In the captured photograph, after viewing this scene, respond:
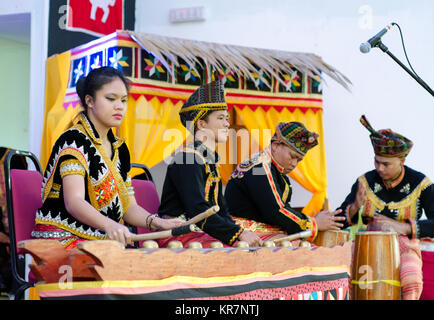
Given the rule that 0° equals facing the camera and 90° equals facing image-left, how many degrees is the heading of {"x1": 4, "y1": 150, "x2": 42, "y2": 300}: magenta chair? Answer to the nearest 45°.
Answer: approximately 315°

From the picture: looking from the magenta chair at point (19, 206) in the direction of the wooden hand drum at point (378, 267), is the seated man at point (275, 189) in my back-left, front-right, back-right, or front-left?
front-left

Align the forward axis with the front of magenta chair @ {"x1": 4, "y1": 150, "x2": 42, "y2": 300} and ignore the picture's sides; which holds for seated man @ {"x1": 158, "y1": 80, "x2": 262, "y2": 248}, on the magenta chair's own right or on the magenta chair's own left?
on the magenta chair's own left

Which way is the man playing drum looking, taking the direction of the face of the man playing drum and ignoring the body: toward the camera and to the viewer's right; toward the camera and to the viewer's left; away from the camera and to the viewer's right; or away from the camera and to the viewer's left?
toward the camera and to the viewer's left

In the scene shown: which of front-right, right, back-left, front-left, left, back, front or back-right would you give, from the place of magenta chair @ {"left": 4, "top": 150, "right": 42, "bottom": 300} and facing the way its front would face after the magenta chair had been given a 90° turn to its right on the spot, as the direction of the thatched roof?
back

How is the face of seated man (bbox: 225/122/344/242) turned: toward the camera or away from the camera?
toward the camera

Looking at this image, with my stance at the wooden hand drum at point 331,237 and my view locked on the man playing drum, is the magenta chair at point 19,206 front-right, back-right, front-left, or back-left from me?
back-left

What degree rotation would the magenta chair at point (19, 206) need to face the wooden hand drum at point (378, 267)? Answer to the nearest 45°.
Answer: approximately 45° to its left

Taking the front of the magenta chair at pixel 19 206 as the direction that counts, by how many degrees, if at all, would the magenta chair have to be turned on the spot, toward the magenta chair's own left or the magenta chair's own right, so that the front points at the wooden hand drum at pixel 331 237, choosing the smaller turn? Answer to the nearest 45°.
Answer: approximately 45° to the magenta chair's own left

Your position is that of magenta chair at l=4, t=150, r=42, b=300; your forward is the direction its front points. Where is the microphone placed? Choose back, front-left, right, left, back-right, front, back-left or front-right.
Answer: front-left
